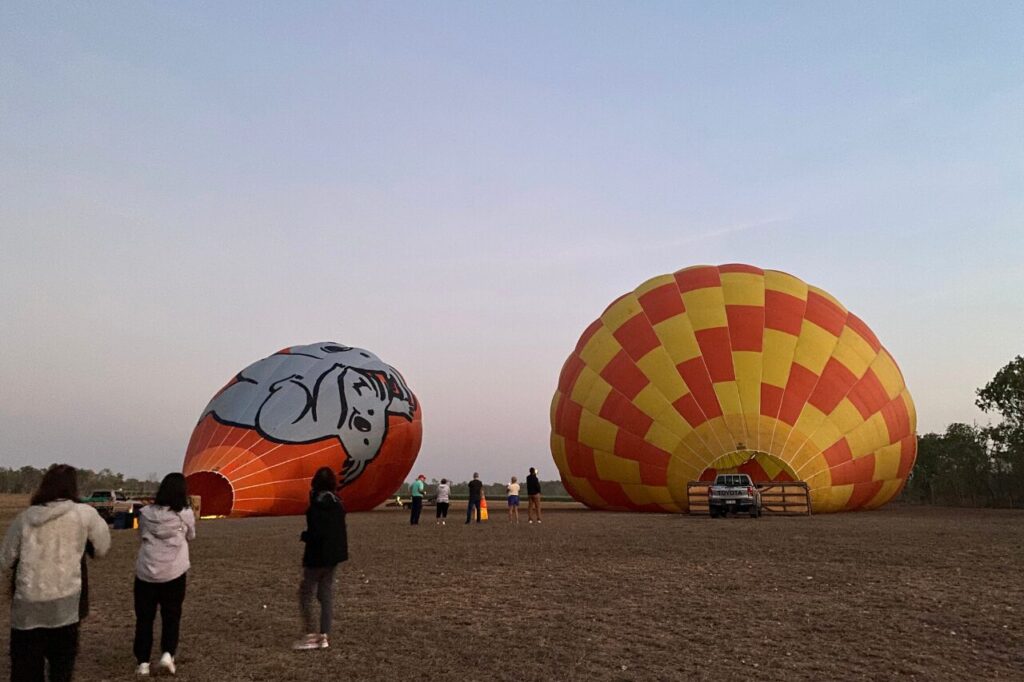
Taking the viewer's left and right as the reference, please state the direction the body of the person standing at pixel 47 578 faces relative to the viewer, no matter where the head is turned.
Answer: facing away from the viewer

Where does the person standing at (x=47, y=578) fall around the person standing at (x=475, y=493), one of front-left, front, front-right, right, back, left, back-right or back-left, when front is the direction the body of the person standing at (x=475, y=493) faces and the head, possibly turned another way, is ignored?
back

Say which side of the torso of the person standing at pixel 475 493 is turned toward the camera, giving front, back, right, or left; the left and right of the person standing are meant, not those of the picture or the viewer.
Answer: back

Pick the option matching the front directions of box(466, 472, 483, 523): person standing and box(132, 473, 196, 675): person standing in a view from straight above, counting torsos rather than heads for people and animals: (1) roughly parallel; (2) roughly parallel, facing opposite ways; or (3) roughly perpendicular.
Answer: roughly parallel

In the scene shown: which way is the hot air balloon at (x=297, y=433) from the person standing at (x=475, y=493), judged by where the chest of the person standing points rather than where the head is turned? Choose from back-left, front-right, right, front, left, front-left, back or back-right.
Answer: left

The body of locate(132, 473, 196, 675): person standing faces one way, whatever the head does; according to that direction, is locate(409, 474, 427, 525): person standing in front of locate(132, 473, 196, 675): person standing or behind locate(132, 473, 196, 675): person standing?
in front

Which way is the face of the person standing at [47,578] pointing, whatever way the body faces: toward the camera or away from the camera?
away from the camera

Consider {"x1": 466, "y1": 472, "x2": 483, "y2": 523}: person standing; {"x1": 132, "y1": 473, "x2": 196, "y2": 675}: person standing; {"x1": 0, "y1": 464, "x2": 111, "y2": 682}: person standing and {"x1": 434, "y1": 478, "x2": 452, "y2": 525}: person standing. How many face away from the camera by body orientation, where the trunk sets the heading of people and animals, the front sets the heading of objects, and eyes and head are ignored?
4

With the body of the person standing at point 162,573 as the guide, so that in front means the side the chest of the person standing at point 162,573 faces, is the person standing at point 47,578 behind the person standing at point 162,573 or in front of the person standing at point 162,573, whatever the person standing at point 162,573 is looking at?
behind

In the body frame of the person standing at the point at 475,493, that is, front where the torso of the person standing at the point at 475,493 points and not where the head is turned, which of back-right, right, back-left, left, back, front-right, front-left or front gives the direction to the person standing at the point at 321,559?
back

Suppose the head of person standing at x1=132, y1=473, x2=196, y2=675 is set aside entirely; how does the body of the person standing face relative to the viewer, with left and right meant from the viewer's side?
facing away from the viewer

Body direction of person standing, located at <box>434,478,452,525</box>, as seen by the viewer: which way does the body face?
away from the camera

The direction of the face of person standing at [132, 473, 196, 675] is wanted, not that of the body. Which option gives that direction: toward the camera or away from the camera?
away from the camera

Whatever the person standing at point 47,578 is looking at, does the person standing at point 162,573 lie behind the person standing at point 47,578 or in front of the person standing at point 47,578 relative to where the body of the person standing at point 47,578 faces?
in front

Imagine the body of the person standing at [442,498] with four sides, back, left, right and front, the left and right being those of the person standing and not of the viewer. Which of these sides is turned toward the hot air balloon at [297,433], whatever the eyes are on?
left
